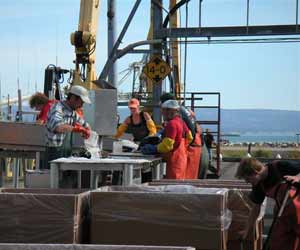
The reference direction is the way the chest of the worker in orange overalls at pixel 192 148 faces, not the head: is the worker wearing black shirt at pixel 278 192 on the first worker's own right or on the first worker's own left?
on the first worker's own left

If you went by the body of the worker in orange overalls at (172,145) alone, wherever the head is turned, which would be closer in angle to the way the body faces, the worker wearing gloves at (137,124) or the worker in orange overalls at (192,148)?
the worker wearing gloves

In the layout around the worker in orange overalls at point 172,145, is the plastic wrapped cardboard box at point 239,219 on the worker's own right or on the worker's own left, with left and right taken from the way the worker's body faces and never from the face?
on the worker's own left

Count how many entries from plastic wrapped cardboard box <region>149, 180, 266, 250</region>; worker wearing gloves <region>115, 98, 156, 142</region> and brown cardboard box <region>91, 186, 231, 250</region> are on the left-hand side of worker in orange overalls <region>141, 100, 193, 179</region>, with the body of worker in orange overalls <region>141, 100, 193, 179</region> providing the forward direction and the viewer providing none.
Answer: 2

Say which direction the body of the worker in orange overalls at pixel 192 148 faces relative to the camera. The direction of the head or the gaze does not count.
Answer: to the viewer's left

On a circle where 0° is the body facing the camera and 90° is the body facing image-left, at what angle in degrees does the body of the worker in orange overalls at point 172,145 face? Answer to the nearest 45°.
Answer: approximately 90°

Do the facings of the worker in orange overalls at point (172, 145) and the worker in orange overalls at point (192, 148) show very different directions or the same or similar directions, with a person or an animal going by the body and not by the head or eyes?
same or similar directions

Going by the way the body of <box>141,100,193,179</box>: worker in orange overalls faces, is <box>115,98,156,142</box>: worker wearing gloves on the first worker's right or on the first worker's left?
on the first worker's right

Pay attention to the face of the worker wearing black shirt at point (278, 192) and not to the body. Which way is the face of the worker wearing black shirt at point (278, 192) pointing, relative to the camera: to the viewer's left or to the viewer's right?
to the viewer's left

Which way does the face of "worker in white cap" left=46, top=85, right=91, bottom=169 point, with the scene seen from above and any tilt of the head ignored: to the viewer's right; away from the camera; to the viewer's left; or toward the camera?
to the viewer's right

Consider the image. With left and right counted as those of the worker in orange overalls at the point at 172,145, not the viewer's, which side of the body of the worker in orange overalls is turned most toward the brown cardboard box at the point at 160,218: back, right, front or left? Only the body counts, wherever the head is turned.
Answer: left

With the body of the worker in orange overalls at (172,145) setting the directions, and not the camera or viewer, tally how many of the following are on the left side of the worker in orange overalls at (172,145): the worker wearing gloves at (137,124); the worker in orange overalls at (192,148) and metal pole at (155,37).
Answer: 0

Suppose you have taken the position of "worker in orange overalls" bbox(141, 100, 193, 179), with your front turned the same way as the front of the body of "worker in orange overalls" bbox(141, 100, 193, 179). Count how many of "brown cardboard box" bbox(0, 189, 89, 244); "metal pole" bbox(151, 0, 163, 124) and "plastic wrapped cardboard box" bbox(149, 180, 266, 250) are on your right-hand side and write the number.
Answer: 1

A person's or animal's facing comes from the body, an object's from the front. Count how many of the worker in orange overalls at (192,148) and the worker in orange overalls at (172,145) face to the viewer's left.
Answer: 2
